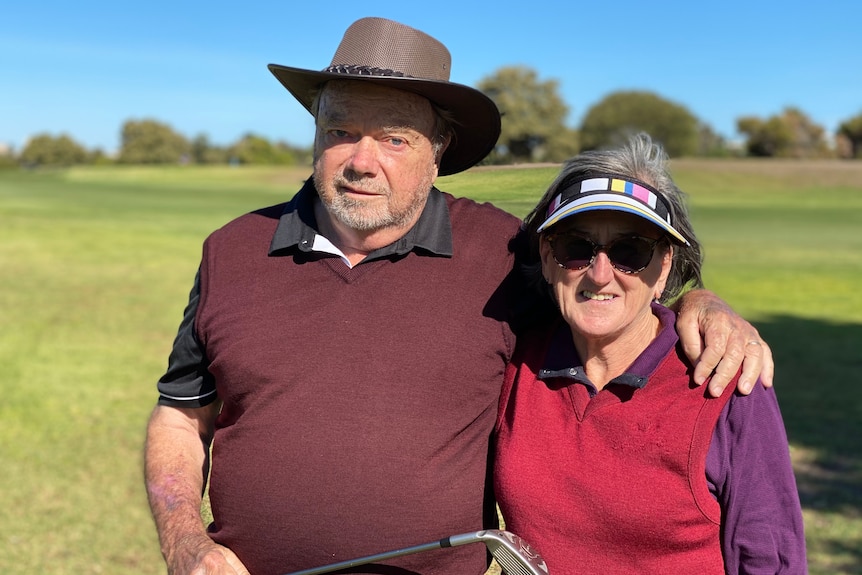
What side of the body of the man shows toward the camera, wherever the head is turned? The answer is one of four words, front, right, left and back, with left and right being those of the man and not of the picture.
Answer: front

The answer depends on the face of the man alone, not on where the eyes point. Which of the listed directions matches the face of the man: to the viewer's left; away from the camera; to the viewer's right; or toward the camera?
toward the camera

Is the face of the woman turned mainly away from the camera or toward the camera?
toward the camera

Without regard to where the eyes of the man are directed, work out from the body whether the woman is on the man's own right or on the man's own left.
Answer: on the man's own left
